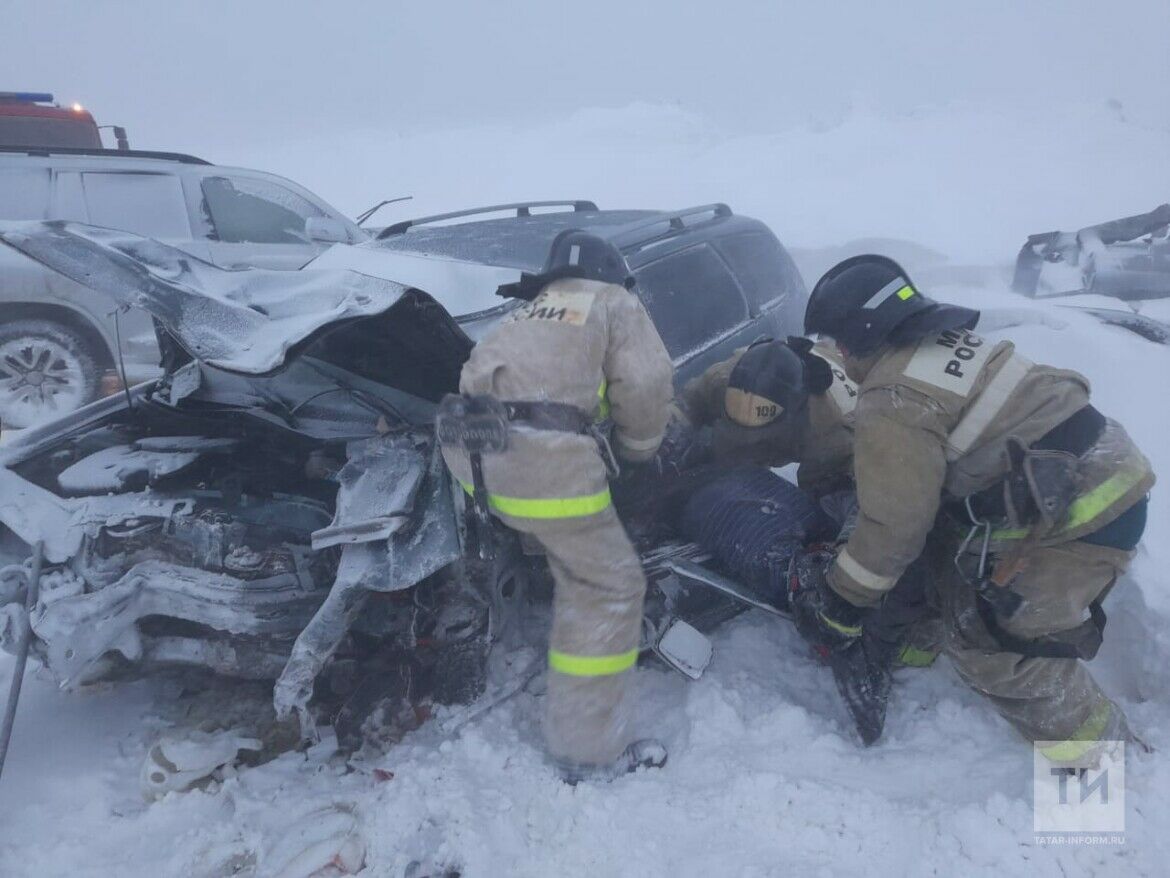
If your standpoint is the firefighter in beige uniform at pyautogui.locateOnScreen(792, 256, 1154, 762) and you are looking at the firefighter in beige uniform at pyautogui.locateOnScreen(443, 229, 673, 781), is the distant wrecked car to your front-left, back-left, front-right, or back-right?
back-right

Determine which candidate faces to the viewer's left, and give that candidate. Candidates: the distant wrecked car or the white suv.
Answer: the distant wrecked car

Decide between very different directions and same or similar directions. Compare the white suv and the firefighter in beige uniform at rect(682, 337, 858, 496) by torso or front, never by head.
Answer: very different directions

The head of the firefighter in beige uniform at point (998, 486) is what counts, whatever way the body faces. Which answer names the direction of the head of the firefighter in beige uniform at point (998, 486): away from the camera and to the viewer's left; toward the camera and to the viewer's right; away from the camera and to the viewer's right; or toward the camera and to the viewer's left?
away from the camera and to the viewer's left

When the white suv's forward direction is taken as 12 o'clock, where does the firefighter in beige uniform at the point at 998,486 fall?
The firefighter in beige uniform is roughly at 2 o'clock from the white suv.

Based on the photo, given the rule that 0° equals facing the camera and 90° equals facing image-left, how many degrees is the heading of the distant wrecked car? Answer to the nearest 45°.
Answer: approximately 90°

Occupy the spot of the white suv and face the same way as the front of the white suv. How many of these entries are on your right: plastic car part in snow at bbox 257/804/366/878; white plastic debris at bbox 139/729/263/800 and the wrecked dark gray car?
3

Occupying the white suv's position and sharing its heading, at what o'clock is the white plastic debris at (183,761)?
The white plastic debris is roughly at 3 o'clock from the white suv.

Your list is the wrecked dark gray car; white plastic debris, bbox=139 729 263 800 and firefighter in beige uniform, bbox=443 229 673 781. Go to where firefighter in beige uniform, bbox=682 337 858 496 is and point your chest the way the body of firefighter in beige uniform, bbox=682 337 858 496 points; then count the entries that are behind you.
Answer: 0

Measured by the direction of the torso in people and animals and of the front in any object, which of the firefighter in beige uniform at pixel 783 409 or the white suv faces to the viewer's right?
the white suv

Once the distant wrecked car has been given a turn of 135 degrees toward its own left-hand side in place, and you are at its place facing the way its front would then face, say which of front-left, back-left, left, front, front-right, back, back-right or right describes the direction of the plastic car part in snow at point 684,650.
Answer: front-right

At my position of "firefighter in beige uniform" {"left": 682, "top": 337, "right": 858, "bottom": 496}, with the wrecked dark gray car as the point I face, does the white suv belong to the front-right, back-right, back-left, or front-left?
front-right

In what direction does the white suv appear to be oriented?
to the viewer's right
